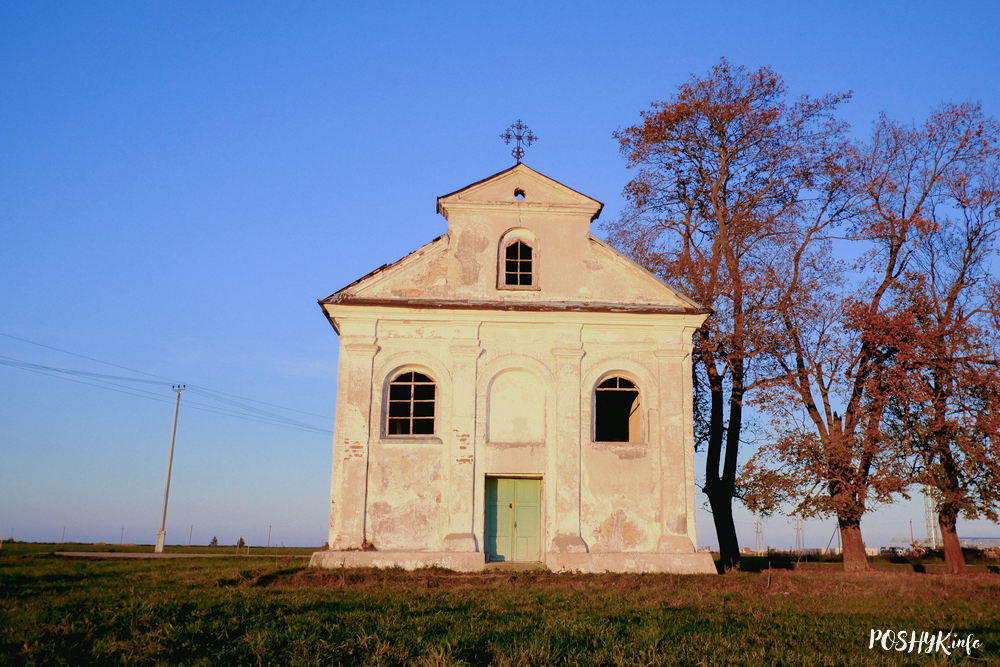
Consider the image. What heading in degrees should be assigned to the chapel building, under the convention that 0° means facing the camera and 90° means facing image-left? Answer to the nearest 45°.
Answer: approximately 0°
